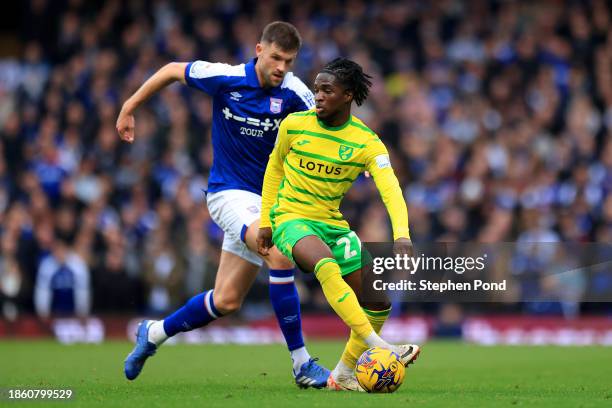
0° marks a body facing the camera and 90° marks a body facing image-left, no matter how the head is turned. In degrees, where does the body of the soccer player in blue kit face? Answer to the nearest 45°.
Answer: approximately 315°

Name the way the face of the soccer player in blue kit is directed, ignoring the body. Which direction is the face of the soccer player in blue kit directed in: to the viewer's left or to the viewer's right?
to the viewer's right

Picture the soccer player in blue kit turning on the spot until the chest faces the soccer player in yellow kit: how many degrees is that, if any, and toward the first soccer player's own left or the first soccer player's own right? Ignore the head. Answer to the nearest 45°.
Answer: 0° — they already face them
